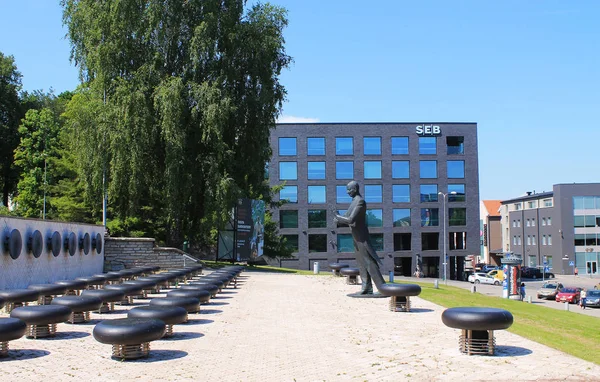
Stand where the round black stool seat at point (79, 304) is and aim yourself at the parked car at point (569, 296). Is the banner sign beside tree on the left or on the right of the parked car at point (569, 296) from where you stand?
left

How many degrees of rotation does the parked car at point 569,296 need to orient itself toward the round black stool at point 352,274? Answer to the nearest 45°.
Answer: approximately 45° to its left

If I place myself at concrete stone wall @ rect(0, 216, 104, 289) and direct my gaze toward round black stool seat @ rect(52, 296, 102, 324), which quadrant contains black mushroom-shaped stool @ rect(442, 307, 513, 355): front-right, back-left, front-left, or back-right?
front-left

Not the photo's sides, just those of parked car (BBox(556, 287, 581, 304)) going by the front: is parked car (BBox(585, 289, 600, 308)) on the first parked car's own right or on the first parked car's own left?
on the first parked car's own left

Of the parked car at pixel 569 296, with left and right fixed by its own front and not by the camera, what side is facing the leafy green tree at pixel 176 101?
front

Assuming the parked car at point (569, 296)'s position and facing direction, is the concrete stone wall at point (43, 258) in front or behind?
in front

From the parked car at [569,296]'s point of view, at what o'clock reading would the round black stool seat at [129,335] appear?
The round black stool seat is roughly at 11 o'clock from the parked car.

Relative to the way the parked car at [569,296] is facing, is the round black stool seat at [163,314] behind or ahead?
ahead

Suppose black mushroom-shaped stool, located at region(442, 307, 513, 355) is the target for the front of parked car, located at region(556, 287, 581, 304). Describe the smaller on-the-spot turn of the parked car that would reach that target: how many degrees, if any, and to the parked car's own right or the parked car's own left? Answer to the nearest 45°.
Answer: approximately 45° to the parked car's own left

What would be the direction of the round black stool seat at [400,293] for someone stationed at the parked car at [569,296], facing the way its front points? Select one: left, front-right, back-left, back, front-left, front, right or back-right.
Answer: front-left

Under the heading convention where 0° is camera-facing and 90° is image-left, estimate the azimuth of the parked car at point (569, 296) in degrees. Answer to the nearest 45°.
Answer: approximately 45°

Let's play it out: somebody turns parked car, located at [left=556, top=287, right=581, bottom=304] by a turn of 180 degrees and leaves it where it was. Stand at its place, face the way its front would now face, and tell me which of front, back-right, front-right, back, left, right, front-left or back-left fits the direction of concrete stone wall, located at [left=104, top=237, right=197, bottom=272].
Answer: back

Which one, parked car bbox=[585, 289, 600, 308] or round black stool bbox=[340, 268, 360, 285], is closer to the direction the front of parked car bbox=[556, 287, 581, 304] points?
the round black stool

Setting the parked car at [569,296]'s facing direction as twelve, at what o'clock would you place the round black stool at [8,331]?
The round black stool is roughly at 11 o'clock from the parked car.

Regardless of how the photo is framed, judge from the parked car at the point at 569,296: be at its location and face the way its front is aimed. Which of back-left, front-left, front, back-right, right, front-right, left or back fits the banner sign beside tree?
front
